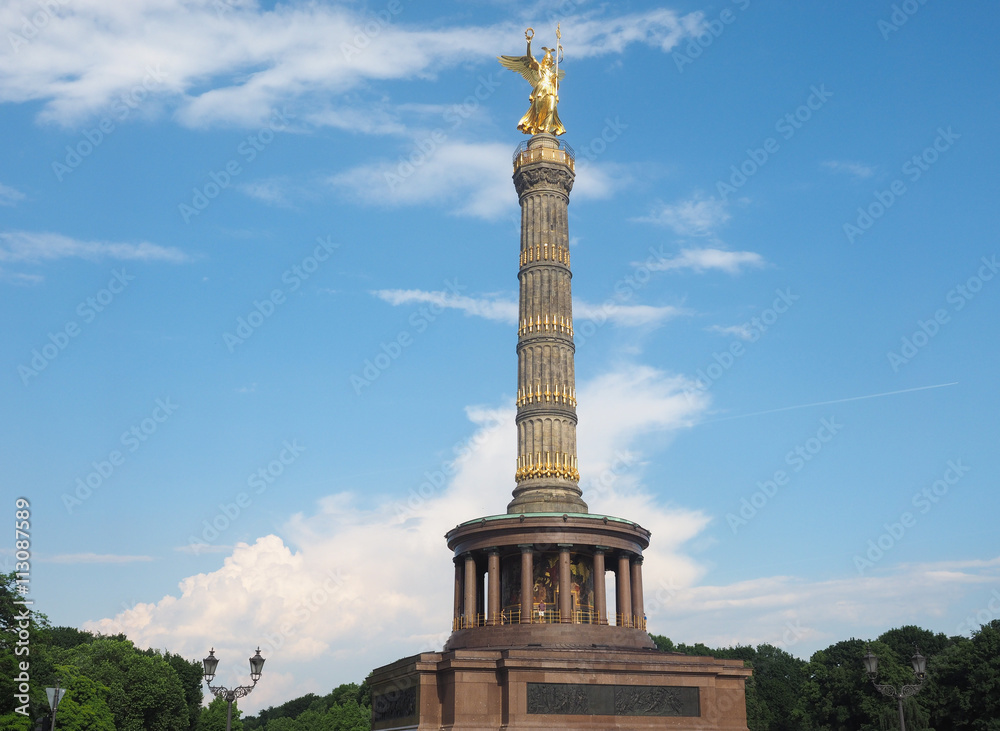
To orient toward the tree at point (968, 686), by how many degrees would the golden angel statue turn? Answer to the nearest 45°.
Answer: approximately 90° to its left

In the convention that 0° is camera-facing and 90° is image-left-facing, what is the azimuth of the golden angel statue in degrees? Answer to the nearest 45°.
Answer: approximately 315°

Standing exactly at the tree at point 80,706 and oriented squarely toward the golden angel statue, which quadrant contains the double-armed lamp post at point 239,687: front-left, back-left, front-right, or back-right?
front-right
